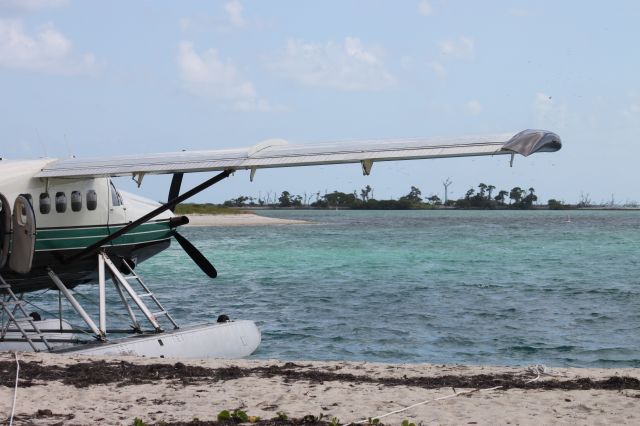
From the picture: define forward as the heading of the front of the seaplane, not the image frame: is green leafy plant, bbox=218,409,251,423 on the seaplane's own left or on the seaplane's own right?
on the seaplane's own right
